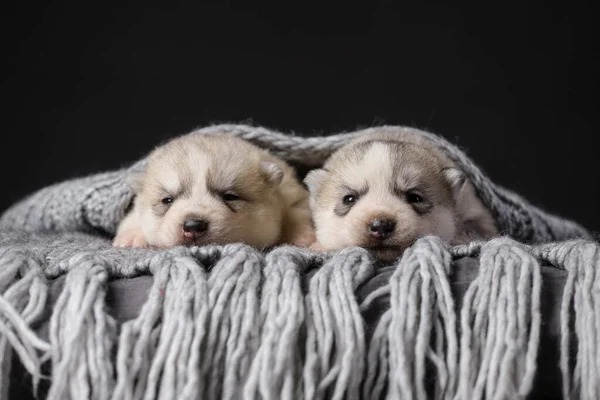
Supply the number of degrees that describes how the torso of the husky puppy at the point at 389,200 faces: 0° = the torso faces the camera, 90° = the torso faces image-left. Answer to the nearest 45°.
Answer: approximately 0°

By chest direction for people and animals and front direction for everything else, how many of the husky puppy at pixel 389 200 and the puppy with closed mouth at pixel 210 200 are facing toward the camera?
2

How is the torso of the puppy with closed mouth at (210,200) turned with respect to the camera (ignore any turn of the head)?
toward the camera

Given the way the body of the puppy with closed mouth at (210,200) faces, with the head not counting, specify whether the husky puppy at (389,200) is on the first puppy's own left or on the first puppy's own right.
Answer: on the first puppy's own left

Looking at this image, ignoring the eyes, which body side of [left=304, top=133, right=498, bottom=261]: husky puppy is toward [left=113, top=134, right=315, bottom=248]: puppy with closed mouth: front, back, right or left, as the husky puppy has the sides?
right

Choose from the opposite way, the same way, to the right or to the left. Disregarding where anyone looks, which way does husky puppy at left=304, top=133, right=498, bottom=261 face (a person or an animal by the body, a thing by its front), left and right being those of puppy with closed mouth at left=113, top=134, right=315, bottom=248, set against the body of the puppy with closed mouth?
the same way
